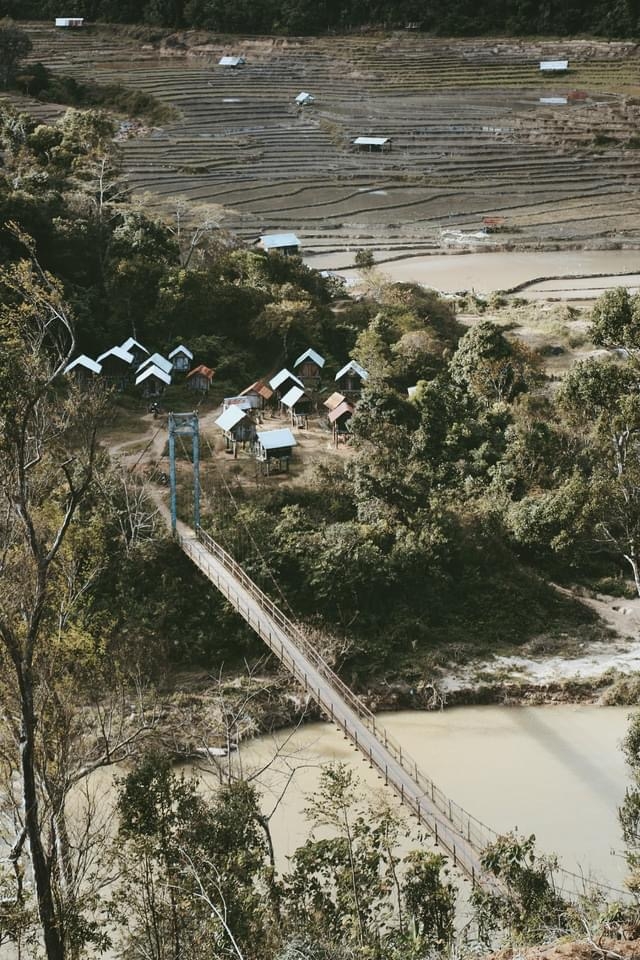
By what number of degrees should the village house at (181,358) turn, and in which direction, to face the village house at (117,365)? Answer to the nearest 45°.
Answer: approximately 45° to its right

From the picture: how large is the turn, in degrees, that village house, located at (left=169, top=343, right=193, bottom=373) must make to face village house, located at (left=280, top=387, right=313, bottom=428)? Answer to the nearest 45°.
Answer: approximately 45° to its left

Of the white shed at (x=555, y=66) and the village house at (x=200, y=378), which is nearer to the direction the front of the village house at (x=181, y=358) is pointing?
the village house

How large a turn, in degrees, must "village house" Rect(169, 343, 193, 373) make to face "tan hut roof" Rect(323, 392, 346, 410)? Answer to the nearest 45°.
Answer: approximately 45° to its left

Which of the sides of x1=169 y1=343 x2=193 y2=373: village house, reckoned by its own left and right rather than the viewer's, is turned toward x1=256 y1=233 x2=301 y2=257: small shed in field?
back

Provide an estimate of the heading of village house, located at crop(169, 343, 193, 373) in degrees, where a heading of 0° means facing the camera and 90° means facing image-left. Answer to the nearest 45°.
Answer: approximately 0°

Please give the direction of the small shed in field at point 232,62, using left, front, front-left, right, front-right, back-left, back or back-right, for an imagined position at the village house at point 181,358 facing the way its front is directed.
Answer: back

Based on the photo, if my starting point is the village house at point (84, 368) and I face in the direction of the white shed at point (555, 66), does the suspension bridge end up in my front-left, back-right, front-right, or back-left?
back-right
